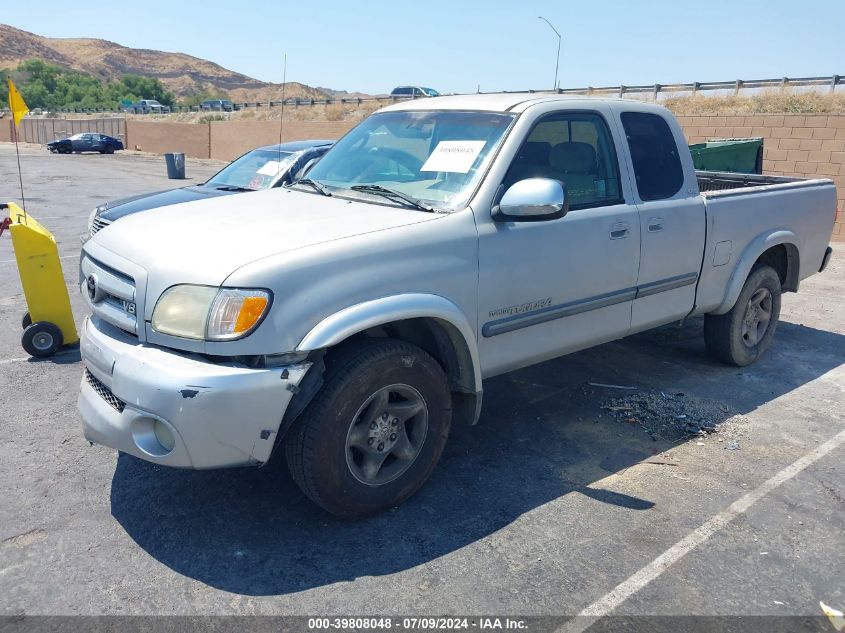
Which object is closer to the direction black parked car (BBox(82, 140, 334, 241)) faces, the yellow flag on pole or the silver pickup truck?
the yellow flag on pole

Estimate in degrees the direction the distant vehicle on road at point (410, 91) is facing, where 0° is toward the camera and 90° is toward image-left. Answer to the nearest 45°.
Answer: approximately 270°

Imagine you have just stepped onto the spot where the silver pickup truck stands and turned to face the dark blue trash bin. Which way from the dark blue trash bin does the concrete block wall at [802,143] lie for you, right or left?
right

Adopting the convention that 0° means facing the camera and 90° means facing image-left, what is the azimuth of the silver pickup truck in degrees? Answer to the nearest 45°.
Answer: approximately 45°

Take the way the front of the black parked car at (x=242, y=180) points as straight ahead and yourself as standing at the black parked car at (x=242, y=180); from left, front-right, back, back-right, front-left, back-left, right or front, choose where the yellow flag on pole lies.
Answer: front

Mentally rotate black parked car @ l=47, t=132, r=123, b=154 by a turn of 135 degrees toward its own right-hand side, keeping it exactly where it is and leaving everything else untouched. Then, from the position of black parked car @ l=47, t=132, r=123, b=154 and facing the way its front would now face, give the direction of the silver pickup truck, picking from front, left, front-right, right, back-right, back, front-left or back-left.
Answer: back-right

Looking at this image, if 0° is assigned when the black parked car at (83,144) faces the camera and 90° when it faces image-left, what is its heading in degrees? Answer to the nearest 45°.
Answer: approximately 90°

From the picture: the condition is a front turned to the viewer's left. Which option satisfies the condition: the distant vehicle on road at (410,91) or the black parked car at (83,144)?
the black parked car

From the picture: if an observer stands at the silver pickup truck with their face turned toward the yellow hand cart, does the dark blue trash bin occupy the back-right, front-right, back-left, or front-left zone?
front-right

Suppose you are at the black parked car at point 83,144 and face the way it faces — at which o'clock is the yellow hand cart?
The yellow hand cart is roughly at 9 o'clock from the black parked car.

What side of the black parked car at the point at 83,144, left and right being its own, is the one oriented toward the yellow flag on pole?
left

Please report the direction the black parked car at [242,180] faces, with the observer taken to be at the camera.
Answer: facing the viewer and to the left of the viewer

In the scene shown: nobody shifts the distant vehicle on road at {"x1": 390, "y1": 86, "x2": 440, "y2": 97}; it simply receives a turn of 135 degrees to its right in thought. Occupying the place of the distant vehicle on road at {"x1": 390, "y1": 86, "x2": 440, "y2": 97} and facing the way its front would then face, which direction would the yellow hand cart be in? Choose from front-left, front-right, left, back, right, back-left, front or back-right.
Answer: front-left

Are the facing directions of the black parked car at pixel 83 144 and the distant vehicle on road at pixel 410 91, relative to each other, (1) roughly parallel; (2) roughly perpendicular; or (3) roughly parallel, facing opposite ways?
roughly parallel, facing opposite ways

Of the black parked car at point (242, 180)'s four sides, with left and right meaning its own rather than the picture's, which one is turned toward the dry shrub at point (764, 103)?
back

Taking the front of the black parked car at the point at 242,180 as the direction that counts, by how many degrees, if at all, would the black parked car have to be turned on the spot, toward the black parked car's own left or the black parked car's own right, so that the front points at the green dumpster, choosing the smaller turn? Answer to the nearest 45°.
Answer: approximately 135° to the black parked car's own left
